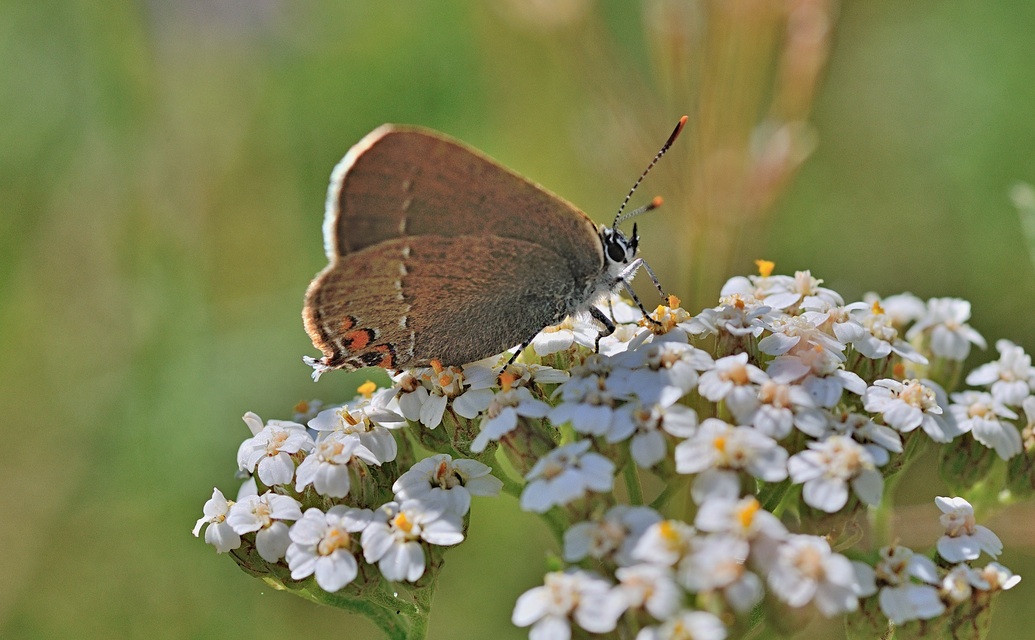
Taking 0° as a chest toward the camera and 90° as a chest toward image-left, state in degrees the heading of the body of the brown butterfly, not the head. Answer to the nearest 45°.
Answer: approximately 270°

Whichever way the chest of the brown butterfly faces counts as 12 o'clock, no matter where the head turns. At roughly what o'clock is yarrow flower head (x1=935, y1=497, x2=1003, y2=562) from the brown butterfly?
The yarrow flower head is roughly at 1 o'clock from the brown butterfly.

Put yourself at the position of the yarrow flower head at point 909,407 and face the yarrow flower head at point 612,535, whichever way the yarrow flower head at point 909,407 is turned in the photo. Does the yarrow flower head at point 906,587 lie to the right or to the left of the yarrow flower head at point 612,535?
left

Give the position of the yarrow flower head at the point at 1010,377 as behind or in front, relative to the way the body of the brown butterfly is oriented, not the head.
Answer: in front

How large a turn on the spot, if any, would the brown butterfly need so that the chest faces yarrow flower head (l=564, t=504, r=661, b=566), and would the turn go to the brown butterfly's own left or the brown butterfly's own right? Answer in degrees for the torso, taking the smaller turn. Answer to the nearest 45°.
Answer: approximately 90° to the brown butterfly's own right

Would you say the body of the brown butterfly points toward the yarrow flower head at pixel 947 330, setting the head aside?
yes

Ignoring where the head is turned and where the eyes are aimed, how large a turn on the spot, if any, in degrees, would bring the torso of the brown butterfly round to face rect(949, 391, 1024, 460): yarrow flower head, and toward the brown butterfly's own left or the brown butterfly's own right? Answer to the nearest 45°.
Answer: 0° — it already faces it

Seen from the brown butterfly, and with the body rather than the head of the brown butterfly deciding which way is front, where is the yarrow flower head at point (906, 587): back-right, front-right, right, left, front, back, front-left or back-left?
front-right

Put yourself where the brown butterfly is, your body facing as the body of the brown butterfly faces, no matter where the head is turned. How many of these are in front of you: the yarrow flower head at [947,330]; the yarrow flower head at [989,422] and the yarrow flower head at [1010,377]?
3
